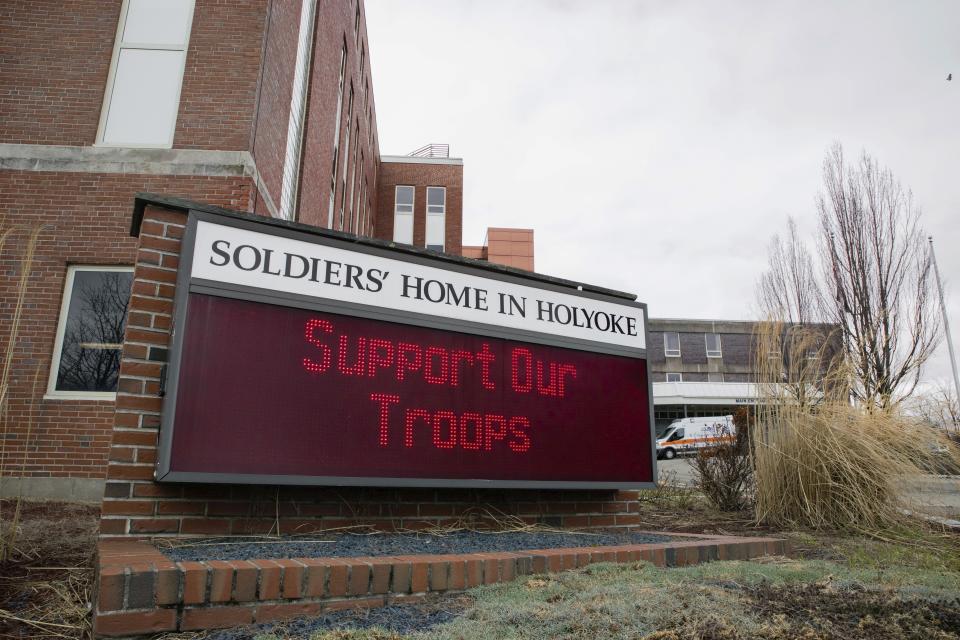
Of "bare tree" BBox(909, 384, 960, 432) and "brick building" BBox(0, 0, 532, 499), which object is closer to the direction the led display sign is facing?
the bare tree

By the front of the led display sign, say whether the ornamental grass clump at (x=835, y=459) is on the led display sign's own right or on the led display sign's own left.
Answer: on the led display sign's own left

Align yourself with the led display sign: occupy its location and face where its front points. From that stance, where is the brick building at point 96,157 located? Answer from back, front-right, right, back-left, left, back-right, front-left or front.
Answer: back

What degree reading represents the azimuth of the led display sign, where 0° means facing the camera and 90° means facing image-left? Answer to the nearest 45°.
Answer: approximately 315°

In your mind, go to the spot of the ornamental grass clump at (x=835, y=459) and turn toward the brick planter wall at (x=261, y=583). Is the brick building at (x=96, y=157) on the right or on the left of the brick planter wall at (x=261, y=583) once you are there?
right

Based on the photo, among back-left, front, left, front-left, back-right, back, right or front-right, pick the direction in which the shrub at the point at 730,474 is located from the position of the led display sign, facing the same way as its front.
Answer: left

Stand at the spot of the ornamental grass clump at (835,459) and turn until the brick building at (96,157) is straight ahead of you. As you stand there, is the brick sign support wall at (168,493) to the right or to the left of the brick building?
left
